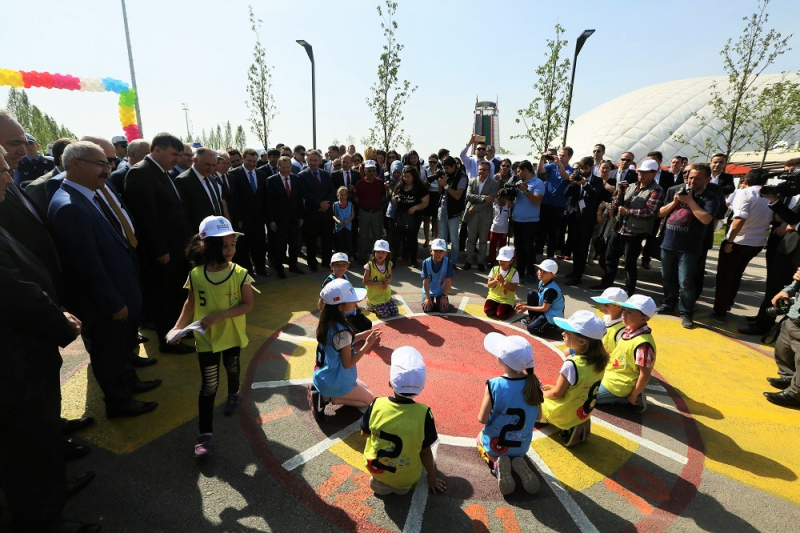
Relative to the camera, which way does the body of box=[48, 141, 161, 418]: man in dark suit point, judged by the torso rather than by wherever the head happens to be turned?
to the viewer's right

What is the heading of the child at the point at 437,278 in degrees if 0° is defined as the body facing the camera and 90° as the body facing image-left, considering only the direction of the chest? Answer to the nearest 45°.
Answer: approximately 0°

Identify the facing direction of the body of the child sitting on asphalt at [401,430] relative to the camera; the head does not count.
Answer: away from the camera

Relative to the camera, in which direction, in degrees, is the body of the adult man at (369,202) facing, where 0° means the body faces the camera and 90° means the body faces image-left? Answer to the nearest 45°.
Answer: approximately 0°

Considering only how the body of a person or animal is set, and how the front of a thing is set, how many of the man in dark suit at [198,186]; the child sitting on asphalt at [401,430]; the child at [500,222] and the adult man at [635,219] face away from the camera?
1

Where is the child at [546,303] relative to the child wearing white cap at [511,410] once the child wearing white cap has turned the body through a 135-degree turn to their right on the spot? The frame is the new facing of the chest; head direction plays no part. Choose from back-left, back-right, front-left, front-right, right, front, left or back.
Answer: left

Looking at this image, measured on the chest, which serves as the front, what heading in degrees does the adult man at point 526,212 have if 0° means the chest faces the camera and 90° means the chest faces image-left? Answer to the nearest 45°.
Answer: approximately 45°

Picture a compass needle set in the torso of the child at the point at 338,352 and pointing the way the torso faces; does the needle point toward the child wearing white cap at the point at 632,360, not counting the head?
yes

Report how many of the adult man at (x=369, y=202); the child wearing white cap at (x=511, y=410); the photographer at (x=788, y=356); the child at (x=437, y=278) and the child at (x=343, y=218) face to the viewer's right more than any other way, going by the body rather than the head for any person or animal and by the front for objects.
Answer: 0

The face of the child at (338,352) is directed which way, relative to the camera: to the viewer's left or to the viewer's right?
to the viewer's right

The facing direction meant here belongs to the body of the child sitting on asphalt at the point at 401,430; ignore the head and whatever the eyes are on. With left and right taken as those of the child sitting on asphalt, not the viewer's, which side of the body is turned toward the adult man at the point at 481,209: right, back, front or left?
front

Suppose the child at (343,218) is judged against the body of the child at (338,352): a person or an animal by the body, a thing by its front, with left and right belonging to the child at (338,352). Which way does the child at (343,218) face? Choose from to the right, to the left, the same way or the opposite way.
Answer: to the right

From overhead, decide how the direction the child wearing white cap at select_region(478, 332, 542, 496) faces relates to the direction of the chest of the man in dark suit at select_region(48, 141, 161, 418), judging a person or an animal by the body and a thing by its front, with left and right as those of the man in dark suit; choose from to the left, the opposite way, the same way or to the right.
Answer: to the left

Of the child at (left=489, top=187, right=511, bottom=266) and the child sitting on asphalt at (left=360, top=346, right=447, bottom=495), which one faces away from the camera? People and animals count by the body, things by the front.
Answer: the child sitting on asphalt

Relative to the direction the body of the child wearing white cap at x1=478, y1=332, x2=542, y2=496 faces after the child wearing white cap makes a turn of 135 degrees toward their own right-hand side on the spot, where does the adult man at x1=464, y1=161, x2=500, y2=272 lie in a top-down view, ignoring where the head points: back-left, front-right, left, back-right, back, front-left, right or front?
left

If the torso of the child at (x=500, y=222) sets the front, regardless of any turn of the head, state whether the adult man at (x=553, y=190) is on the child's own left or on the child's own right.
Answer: on the child's own left

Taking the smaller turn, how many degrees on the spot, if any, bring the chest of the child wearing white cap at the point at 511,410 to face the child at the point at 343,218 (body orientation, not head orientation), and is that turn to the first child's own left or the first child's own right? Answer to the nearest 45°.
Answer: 0° — they already face them

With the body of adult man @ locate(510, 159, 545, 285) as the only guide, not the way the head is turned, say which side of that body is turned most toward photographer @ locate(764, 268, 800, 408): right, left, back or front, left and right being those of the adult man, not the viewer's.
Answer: left
